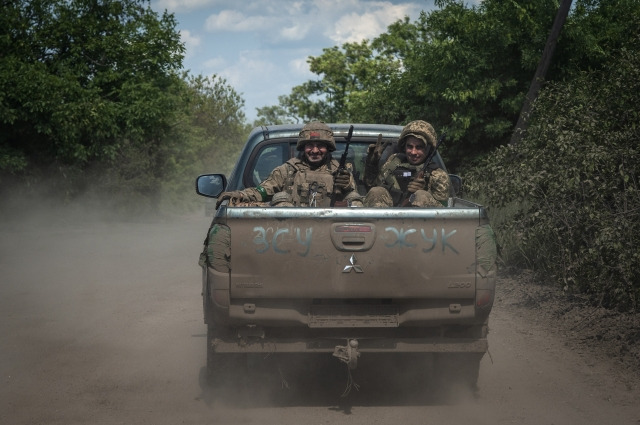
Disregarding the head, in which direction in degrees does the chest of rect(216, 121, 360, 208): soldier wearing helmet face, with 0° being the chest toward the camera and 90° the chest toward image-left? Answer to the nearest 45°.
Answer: approximately 0°

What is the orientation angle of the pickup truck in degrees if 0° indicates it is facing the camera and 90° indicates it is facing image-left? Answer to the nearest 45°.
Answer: approximately 180°
